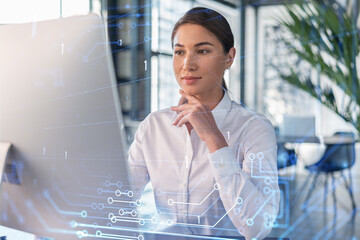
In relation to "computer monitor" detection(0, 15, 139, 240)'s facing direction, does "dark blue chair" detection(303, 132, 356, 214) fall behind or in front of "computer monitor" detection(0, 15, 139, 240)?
in front

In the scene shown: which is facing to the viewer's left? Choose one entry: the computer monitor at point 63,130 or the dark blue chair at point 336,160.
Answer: the dark blue chair

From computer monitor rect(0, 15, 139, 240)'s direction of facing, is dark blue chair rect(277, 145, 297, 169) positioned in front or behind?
in front

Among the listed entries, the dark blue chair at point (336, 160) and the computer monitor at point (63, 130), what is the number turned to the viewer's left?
1

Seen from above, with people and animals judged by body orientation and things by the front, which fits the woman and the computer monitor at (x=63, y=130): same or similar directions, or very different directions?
very different directions

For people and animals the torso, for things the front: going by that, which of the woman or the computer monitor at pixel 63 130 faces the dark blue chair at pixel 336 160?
the computer monitor

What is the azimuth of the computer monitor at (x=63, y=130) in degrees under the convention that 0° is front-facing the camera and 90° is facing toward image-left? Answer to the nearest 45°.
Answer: approximately 225°

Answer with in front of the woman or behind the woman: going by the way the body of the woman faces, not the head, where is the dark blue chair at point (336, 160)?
behind

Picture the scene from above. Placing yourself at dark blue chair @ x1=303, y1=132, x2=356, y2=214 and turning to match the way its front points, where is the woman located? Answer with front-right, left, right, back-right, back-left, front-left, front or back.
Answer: left

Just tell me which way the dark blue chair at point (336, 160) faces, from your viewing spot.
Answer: facing to the left of the viewer

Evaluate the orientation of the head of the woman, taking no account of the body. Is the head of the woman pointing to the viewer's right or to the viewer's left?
to the viewer's left
